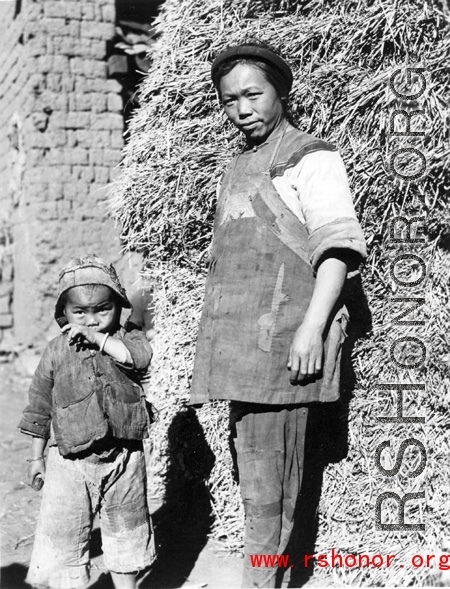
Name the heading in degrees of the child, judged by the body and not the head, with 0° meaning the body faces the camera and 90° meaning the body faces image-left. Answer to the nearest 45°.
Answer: approximately 0°
